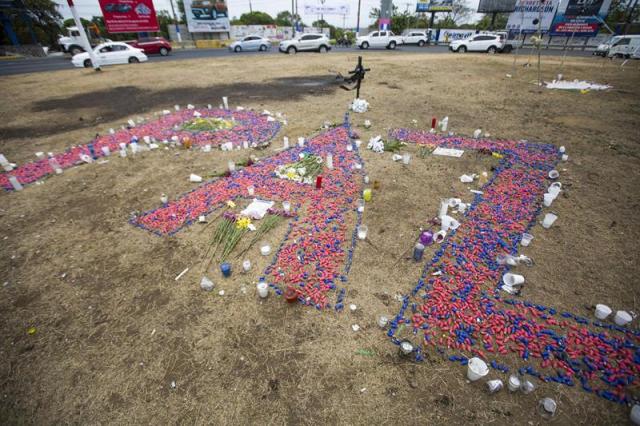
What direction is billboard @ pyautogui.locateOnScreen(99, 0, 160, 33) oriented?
toward the camera

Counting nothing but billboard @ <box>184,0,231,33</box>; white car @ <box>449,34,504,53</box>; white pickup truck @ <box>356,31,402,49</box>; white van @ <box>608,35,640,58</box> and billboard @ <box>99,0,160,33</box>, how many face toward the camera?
2

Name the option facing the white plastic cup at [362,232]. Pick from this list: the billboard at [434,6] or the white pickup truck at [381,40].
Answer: the billboard

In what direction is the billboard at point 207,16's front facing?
toward the camera

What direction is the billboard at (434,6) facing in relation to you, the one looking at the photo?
facing the viewer

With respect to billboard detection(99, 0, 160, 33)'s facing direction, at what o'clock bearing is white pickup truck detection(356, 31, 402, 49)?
The white pickup truck is roughly at 10 o'clock from the billboard.

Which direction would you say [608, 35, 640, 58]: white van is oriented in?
to the viewer's left

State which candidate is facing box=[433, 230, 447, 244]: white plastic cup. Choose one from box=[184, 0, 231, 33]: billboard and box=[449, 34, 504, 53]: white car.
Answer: the billboard

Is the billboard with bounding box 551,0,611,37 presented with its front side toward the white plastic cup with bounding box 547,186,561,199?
yes

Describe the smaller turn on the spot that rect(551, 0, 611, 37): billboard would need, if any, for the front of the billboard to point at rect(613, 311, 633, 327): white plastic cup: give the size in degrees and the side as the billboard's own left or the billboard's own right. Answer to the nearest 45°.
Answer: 0° — it already faces it

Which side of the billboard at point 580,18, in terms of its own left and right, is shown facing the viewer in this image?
front

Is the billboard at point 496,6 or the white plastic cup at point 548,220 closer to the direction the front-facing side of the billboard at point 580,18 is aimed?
the white plastic cup

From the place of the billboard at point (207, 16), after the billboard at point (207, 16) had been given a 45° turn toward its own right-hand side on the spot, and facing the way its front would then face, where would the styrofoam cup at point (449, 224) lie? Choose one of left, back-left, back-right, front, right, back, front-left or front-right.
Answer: front-left

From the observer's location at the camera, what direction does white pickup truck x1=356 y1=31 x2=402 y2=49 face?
facing to the left of the viewer

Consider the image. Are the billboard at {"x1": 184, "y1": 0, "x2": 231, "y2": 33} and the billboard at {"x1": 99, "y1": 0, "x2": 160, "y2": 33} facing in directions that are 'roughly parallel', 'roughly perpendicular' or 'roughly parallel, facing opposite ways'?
roughly parallel

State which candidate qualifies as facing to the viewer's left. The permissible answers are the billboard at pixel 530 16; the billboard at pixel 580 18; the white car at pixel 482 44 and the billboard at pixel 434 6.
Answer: the white car

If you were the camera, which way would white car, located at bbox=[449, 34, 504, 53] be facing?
facing to the left of the viewer
